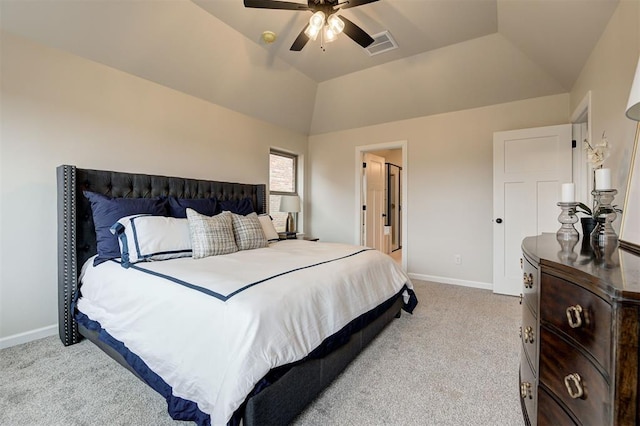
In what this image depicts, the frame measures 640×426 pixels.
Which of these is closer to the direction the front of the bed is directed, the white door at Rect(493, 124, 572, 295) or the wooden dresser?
the wooden dresser

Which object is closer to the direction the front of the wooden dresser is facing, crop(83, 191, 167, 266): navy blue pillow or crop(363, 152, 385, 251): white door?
the navy blue pillow

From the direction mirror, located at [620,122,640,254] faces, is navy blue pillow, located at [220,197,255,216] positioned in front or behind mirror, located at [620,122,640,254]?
in front

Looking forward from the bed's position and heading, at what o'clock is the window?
The window is roughly at 8 o'clock from the bed.

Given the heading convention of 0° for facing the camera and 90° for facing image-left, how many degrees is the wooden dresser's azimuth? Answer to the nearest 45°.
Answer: approximately 45°

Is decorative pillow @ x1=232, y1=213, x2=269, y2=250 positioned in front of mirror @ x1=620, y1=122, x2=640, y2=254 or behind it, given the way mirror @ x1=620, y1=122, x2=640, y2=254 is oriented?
in front

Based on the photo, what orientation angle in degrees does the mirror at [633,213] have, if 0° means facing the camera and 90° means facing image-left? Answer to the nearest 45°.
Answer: approximately 45°

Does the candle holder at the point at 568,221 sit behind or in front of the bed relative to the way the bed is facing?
in front

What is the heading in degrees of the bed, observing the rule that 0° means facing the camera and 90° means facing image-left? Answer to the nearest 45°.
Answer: approximately 315°
